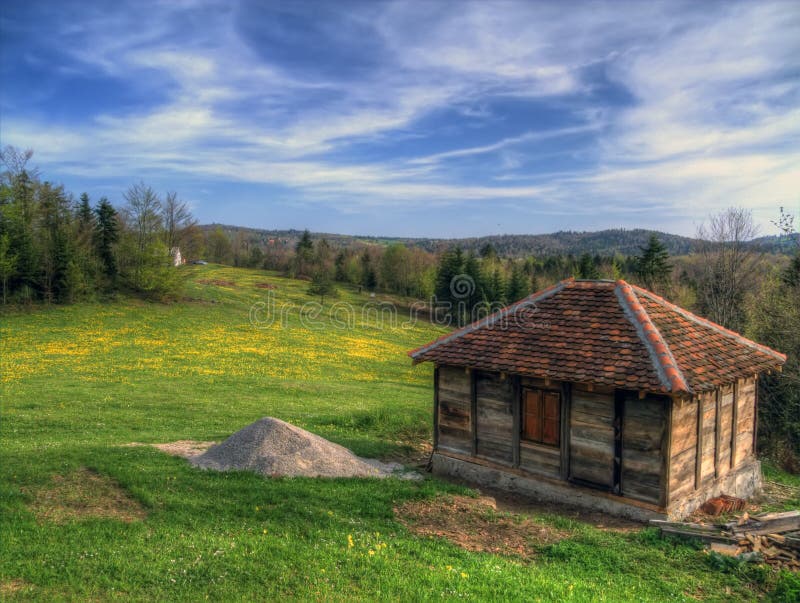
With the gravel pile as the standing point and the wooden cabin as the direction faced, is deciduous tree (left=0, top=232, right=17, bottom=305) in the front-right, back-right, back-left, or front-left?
back-left

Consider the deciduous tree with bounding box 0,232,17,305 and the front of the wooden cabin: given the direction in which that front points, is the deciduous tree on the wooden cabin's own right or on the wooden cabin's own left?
on the wooden cabin's own right

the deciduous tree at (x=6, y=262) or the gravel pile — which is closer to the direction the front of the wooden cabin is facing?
the gravel pile

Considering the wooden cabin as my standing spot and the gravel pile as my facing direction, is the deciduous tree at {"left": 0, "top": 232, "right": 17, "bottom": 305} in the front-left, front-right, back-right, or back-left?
front-right

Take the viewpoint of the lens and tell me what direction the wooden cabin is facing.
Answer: facing the viewer and to the left of the viewer

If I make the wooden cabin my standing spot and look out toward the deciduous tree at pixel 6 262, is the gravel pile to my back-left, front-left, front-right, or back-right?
front-left

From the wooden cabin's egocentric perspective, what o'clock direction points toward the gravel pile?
The gravel pile is roughly at 1 o'clock from the wooden cabin.
